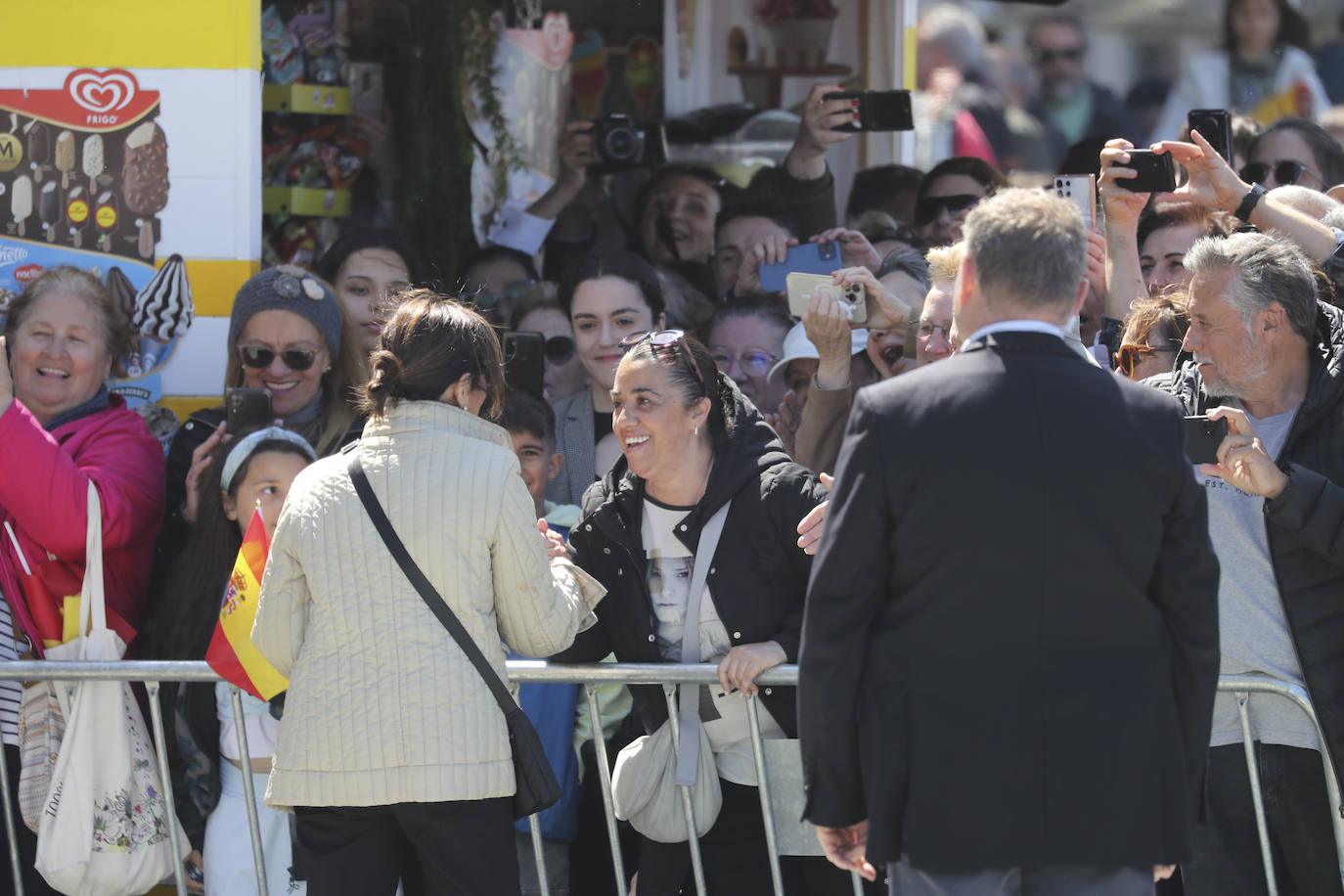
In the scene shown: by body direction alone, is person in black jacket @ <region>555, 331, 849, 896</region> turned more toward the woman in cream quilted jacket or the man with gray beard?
the woman in cream quilted jacket

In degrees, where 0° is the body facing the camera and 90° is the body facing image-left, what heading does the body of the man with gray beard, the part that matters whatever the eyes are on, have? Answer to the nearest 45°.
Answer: approximately 45°

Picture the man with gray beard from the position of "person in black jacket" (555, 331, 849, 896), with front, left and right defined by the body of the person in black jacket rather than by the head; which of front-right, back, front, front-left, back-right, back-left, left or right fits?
back-left

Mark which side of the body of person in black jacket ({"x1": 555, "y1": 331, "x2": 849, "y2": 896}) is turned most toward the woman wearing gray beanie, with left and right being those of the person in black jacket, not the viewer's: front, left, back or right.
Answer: right

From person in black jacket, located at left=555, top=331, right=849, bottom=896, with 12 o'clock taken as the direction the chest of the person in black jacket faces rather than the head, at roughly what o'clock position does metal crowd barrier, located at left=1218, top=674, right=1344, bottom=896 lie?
The metal crowd barrier is roughly at 8 o'clock from the person in black jacket.

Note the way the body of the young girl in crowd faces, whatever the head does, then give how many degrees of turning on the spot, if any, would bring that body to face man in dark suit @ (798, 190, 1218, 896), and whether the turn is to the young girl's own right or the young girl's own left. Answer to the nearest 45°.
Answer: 0° — they already face them

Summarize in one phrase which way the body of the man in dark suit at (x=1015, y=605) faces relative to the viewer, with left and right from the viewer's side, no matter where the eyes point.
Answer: facing away from the viewer
